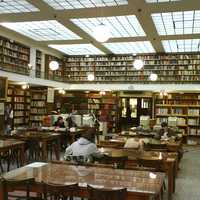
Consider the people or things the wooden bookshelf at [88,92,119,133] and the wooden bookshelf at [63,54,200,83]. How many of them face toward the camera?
2

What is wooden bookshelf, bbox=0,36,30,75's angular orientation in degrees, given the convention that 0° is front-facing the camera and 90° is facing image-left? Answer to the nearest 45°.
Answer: approximately 315°

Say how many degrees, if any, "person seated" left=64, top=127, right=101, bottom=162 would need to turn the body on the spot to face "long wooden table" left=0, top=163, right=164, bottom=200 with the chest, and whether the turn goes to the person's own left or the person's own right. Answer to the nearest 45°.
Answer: approximately 180°

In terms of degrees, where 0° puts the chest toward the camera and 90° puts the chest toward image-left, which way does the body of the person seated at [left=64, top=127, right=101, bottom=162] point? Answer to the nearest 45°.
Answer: approximately 180°

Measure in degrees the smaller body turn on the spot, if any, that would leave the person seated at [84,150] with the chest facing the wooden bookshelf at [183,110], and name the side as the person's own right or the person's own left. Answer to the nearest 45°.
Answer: approximately 45° to the person's own right

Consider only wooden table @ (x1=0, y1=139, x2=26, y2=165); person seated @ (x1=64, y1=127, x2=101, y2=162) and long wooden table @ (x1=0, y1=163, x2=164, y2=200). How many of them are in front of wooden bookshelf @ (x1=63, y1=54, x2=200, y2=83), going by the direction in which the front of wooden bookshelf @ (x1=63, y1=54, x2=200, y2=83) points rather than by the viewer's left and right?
3

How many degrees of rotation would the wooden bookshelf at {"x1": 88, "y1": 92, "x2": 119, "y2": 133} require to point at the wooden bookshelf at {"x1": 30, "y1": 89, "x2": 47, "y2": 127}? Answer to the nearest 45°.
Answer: approximately 45° to its right
